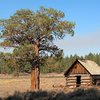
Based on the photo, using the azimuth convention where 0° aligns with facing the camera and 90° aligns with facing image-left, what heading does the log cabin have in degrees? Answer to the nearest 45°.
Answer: approximately 45°
